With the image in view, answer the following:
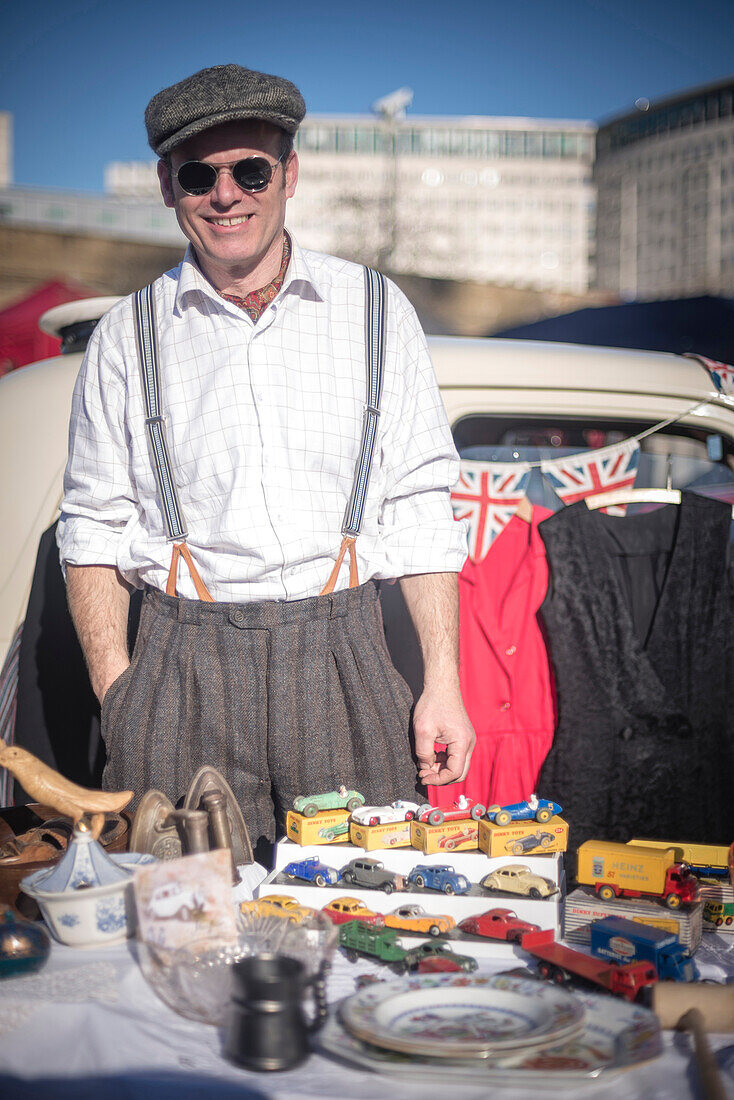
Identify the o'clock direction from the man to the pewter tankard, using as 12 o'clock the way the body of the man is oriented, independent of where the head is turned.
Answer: The pewter tankard is roughly at 12 o'clock from the man.

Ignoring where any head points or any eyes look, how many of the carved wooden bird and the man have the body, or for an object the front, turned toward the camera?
1
